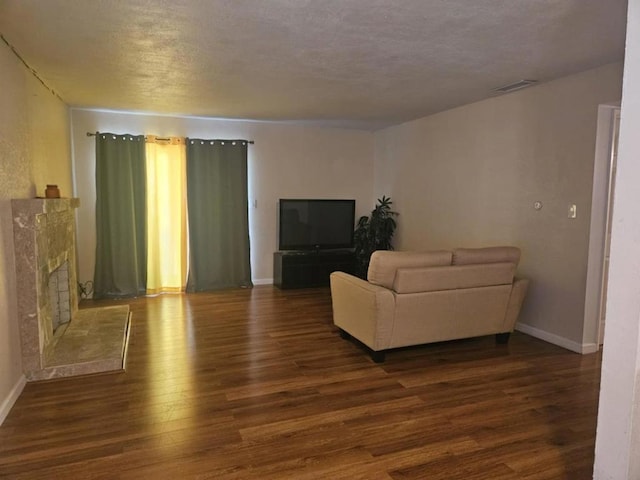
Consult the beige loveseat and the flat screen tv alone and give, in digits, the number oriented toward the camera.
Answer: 1

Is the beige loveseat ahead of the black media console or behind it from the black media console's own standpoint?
ahead

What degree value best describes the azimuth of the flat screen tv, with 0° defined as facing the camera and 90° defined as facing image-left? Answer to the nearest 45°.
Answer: approximately 0°

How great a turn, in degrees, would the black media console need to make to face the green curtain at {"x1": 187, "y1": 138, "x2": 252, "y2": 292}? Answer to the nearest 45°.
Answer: approximately 90° to its right

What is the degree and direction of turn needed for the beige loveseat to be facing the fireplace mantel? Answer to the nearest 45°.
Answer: approximately 90° to its left

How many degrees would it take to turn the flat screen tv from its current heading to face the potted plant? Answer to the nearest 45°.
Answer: approximately 90° to its left

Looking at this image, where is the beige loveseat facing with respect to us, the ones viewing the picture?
facing away from the viewer and to the left of the viewer

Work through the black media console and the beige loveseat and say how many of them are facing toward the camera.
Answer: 1

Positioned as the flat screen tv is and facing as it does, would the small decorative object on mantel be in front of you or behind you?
in front

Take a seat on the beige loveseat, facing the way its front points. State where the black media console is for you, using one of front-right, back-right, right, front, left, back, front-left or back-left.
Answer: front

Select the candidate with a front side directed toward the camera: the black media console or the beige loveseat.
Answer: the black media console

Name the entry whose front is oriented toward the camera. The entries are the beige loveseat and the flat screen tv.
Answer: the flat screen tv

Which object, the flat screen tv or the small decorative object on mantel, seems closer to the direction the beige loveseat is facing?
the flat screen tv

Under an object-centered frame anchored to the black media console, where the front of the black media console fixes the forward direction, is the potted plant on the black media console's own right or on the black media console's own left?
on the black media console's own left

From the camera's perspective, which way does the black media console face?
toward the camera

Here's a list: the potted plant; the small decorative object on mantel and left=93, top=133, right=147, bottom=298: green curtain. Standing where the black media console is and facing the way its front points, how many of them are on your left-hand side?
1

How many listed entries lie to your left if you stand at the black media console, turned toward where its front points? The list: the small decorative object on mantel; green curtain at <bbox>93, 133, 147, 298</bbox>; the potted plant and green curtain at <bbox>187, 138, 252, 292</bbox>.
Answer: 1
